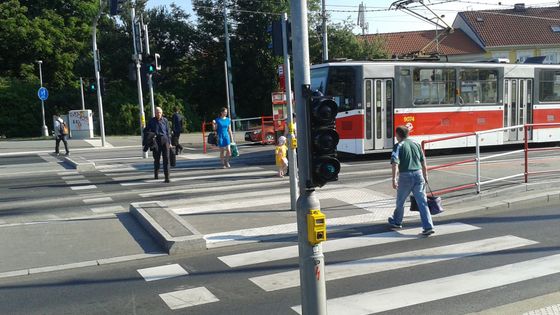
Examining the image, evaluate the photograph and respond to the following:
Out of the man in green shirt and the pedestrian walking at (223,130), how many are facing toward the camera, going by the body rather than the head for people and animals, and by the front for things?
1

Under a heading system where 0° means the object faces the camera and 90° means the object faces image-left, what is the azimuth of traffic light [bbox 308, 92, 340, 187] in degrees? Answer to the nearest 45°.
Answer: approximately 315°

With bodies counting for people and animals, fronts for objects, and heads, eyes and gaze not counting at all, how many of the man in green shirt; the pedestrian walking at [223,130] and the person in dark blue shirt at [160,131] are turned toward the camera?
2

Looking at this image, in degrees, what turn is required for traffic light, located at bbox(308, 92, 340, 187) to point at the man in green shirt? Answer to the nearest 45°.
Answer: approximately 135° to its left

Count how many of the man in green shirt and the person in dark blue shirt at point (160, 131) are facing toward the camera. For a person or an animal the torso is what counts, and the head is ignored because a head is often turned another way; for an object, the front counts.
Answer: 1

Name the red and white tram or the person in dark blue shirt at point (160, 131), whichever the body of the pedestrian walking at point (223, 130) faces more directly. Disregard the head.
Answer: the person in dark blue shirt

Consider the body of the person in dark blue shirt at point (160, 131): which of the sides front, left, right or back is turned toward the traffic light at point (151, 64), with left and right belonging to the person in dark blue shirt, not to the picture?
back

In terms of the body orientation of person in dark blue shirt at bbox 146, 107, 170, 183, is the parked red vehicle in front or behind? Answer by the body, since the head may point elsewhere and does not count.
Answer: behind

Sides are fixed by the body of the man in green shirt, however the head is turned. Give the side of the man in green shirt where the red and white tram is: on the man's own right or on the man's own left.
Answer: on the man's own right

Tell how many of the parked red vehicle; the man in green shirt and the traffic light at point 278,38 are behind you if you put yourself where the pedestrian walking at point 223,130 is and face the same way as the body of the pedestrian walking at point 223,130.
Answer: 1

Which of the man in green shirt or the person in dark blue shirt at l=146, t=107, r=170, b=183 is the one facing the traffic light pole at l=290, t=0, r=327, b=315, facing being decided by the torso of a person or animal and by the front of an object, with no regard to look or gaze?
the person in dark blue shirt
